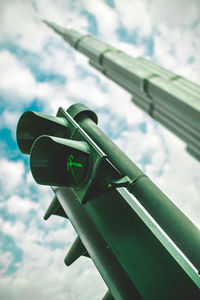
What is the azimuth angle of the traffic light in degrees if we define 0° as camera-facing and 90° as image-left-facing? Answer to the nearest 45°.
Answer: approximately 45°
